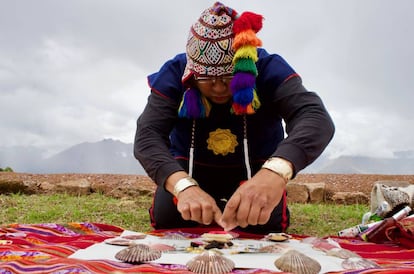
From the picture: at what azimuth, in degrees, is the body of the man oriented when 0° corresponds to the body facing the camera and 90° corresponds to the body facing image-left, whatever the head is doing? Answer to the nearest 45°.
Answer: approximately 0°

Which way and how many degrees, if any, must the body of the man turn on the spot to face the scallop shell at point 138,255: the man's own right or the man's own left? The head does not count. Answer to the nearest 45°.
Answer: approximately 45° to the man's own right

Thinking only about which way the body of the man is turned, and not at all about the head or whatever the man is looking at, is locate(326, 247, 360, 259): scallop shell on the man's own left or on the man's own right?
on the man's own left

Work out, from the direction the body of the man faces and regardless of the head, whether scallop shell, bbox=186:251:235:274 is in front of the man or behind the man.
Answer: in front

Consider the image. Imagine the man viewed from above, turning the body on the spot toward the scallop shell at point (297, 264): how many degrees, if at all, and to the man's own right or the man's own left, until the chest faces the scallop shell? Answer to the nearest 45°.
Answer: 0° — they already face it
